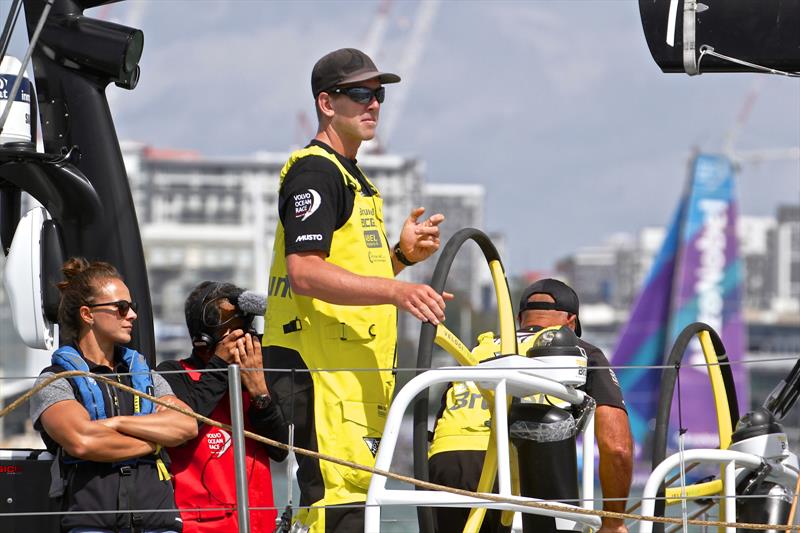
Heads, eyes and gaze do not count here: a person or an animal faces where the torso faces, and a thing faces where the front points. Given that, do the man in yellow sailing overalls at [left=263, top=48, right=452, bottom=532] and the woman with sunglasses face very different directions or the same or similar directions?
same or similar directions

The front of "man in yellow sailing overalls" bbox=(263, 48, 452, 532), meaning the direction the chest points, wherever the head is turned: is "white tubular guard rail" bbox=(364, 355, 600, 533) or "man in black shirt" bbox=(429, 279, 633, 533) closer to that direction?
the white tubular guard rail

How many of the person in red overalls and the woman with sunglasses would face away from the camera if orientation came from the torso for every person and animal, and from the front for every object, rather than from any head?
0

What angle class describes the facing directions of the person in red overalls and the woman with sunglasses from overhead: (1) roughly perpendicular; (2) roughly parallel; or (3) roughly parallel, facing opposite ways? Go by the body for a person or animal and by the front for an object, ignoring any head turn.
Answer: roughly parallel

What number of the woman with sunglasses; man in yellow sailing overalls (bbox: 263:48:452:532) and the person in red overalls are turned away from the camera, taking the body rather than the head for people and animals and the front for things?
0

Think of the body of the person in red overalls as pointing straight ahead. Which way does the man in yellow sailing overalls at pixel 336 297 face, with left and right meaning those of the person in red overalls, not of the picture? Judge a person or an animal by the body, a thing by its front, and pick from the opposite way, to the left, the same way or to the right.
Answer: the same way

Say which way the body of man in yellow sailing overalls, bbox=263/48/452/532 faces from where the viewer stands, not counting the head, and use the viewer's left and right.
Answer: facing the viewer and to the right of the viewer
